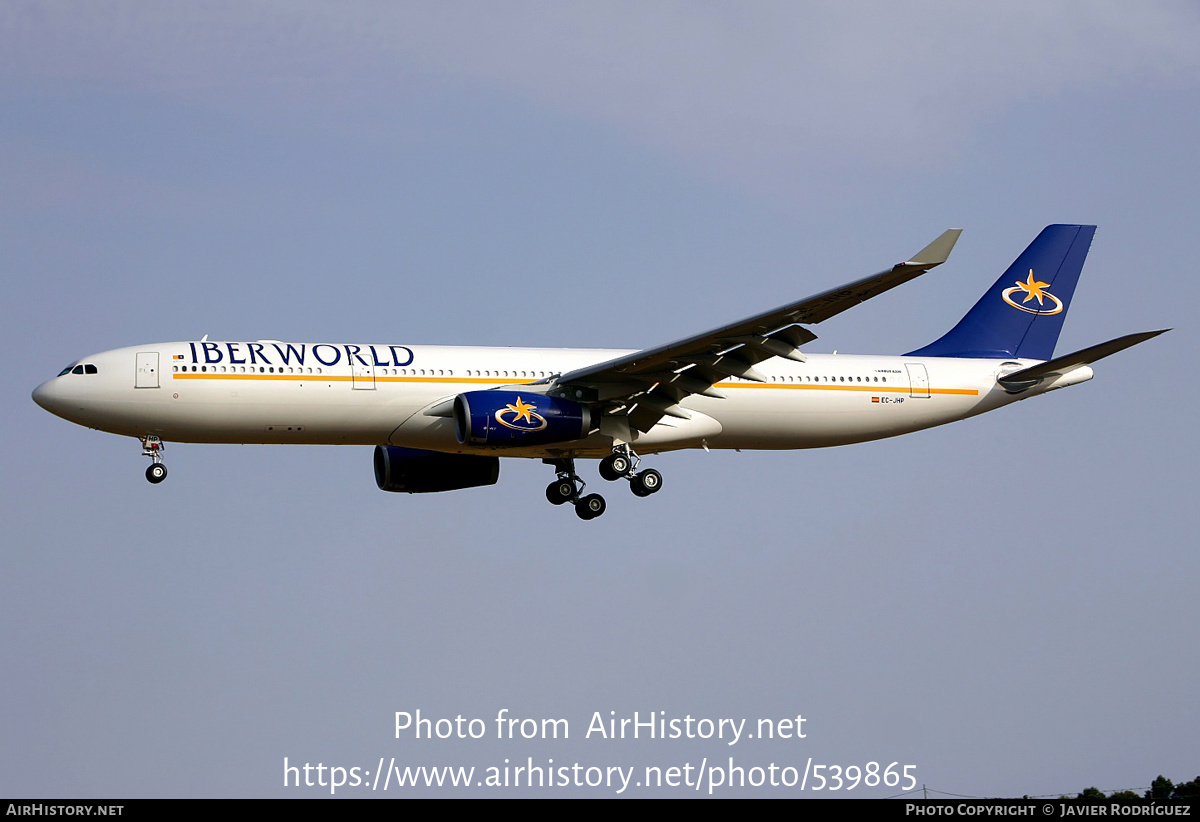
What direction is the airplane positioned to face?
to the viewer's left
